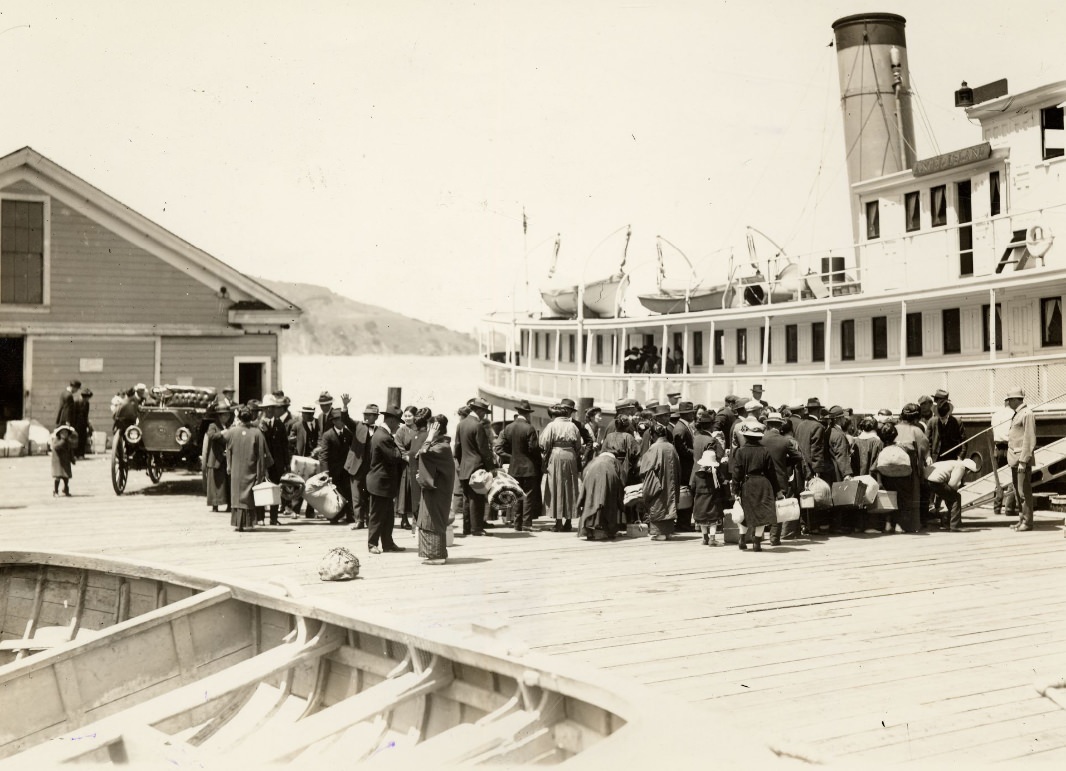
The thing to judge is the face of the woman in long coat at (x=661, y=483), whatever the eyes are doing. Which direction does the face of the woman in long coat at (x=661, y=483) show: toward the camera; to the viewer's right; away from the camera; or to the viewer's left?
away from the camera

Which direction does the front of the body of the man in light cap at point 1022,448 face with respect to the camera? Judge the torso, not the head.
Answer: to the viewer's left

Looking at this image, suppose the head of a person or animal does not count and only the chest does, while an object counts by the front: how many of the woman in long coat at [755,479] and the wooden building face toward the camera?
1

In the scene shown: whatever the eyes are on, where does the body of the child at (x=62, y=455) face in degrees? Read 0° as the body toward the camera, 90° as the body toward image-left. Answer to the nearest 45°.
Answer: approximately 0°

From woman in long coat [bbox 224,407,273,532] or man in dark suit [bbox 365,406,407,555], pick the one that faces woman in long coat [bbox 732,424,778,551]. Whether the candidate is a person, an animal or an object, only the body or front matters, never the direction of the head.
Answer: the man in dark suit

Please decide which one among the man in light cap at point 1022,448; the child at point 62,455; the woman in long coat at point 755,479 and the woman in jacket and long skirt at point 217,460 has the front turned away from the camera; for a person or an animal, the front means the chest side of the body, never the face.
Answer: the woman in long coat at point 755,479

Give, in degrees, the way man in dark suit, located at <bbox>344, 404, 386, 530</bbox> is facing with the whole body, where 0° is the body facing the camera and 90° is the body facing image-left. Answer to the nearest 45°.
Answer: approximately 315°

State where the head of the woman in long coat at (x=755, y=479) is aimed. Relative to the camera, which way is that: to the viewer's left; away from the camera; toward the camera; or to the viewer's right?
away from the camera

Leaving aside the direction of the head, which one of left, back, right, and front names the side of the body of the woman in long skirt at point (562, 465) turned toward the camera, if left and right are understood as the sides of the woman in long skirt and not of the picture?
back
